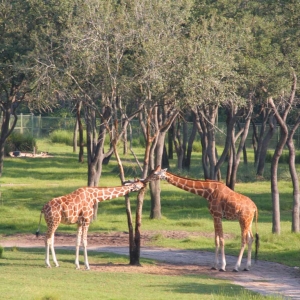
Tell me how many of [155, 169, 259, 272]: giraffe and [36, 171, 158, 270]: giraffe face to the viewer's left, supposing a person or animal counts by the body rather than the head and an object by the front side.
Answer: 1

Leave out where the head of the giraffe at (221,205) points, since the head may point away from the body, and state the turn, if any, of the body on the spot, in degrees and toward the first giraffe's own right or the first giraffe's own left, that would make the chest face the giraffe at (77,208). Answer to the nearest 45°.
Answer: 0° — it already faces it

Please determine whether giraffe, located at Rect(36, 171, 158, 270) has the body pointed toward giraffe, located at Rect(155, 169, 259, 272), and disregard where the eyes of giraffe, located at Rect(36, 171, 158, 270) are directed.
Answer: yes

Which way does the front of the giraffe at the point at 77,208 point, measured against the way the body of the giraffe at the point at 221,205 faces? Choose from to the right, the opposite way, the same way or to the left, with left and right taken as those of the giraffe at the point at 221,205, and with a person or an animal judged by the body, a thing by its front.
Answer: the opposite way

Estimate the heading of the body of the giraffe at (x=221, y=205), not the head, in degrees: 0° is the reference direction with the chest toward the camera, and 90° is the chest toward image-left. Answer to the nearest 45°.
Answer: approximately 90°

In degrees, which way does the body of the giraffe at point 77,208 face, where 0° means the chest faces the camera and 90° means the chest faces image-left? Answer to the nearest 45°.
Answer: approximately 270°
